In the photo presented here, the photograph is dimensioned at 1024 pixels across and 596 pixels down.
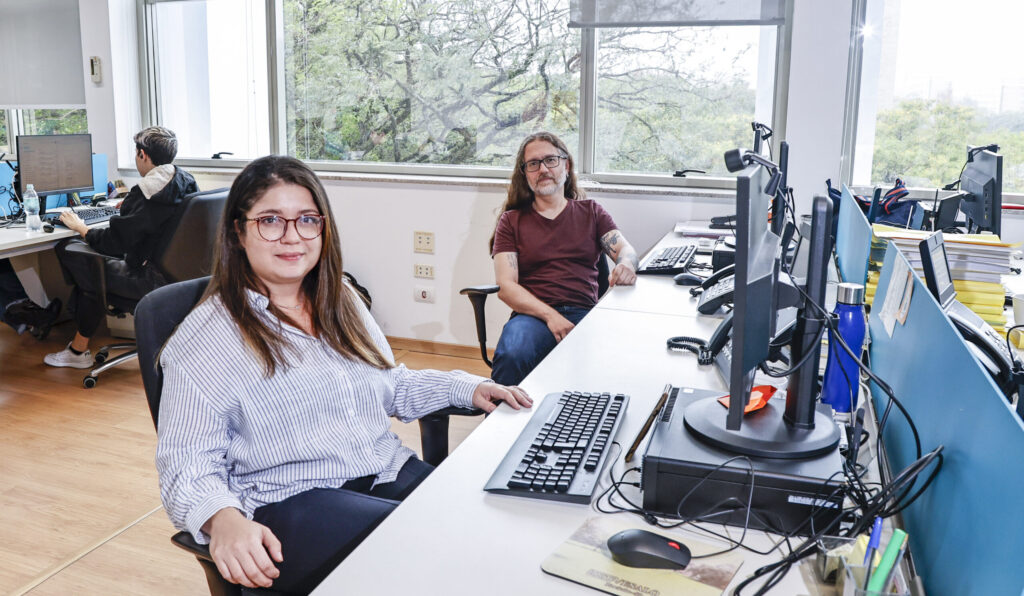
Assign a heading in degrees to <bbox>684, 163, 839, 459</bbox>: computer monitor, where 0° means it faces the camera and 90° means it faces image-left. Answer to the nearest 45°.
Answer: approximately 90°

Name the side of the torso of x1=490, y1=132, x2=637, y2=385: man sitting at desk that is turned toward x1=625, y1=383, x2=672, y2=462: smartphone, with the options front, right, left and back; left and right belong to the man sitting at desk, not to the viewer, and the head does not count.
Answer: front

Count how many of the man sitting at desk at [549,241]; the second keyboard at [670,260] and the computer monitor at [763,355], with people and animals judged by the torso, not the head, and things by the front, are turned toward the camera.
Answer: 1

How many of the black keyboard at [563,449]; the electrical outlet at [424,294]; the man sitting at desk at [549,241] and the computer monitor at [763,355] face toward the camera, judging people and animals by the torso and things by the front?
2

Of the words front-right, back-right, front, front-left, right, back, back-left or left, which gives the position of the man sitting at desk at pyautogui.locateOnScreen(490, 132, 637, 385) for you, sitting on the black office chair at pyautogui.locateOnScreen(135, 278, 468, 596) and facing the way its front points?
left

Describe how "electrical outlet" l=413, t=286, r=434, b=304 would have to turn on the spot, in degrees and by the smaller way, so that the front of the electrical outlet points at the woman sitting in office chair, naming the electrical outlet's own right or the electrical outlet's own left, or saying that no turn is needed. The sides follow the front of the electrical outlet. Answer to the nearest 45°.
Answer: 0° — it already faces them

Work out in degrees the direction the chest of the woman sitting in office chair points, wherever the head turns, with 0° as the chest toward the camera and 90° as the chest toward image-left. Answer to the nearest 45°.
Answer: approximately 315°

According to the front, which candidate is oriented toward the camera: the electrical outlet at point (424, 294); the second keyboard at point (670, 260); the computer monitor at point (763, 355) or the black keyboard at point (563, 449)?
the electrical outlet

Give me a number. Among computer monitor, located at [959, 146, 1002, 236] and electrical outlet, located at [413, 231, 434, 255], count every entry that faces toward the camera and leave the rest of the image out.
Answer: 1

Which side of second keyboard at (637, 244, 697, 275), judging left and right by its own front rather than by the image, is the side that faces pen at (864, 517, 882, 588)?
left

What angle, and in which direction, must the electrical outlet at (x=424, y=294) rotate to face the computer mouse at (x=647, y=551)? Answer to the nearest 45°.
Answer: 0° — it already faces it

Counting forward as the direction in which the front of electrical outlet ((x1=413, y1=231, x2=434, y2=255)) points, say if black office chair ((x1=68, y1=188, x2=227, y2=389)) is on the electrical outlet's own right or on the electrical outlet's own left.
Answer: on the electrical outlet's own right
